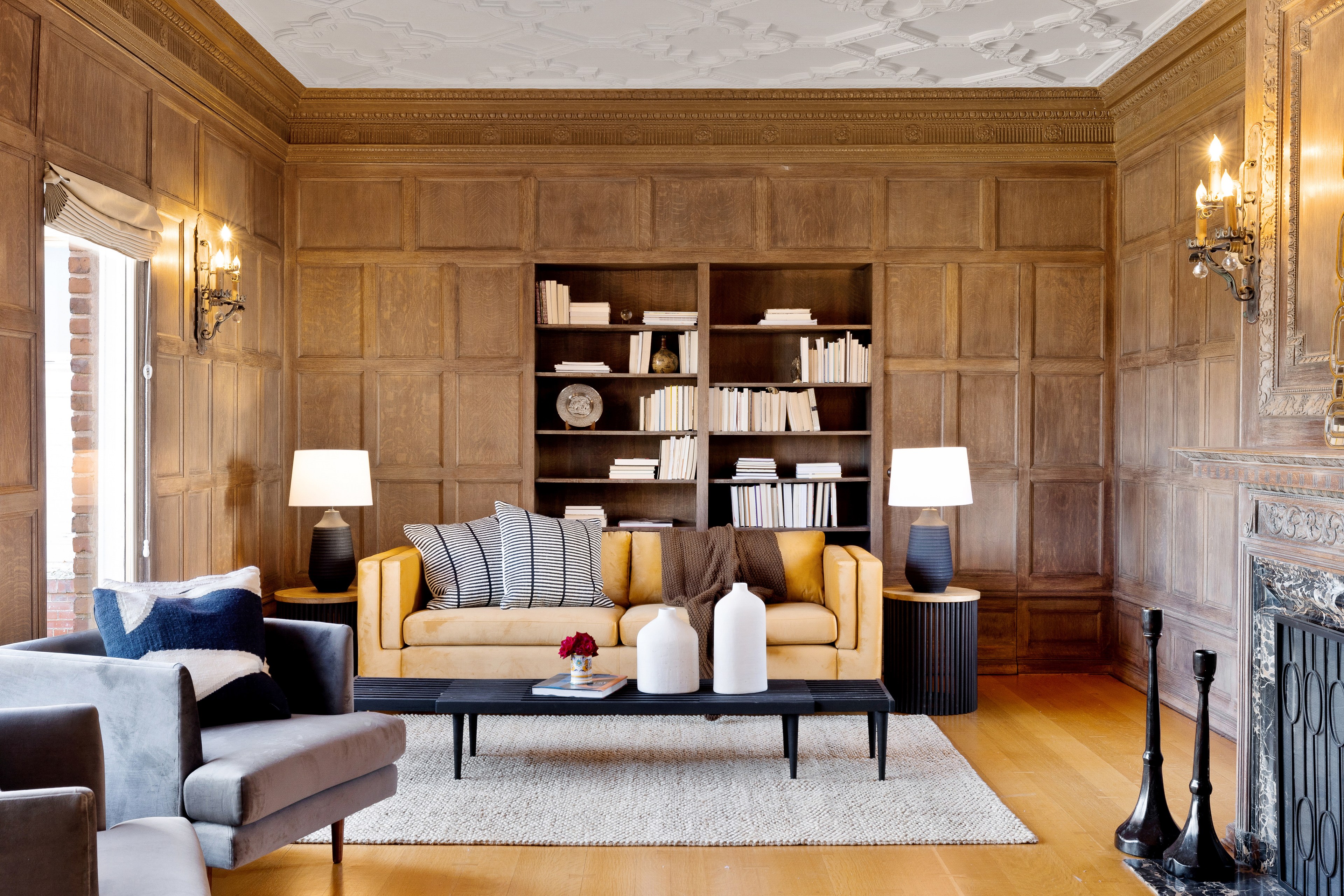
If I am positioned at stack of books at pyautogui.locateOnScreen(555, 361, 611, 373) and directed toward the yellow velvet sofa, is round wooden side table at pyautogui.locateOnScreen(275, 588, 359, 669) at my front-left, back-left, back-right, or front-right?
front-right

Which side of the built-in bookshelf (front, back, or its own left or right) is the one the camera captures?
front

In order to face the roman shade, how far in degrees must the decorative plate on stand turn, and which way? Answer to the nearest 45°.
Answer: approximately 45° to its right

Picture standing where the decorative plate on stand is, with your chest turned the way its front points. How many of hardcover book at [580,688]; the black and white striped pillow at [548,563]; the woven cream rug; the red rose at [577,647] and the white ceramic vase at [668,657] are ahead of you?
5

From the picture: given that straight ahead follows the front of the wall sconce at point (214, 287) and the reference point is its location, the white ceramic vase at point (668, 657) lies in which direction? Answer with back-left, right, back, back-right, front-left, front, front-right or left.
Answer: front-right

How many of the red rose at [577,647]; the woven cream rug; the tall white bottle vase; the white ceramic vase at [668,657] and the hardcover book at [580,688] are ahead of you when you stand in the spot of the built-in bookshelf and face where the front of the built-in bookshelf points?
5

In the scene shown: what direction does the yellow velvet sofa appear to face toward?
toward the camera

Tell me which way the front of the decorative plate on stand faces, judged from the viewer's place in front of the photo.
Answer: facing the viewer

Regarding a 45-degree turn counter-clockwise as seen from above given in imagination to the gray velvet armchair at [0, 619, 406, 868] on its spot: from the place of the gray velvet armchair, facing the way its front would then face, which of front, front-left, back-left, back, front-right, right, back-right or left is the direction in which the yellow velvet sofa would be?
front-left

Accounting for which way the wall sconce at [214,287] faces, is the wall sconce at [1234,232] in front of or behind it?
in front

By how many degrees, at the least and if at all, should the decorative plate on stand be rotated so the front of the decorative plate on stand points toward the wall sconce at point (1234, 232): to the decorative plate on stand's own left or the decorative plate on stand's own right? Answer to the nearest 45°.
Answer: approximately 45° to the decorative plate on stand's own left

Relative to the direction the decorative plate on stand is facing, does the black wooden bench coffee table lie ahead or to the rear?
ahead

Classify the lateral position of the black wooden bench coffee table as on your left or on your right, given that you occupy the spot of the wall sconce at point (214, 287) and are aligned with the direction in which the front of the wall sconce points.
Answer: on your right

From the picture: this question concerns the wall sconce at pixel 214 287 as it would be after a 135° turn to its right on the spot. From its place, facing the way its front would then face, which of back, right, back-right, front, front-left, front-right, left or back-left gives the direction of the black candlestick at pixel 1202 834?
left

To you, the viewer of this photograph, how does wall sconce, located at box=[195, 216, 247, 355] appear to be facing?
facing to the right of the viewer

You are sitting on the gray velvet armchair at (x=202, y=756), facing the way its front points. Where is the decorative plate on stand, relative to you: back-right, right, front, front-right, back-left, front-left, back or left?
left
